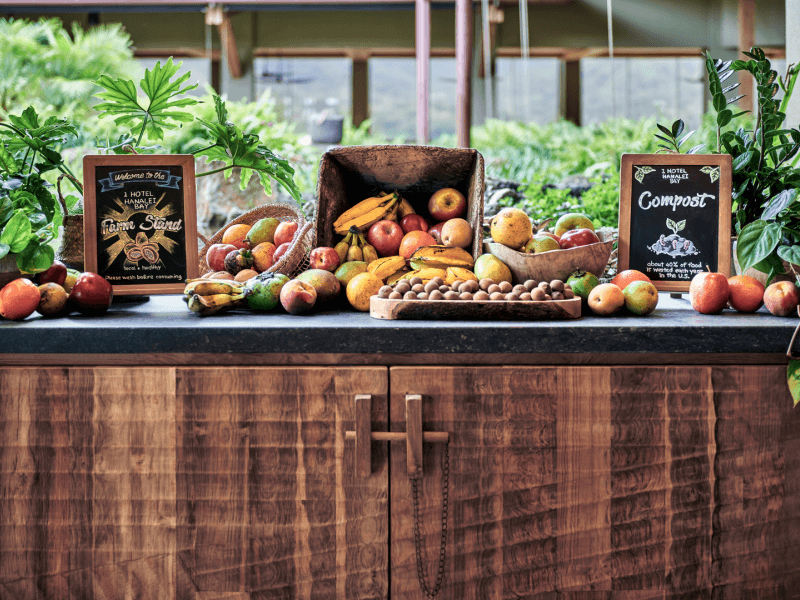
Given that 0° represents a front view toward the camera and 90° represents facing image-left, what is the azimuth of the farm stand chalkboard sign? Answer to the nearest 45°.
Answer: approximately 0°

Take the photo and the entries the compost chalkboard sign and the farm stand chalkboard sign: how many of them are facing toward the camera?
2

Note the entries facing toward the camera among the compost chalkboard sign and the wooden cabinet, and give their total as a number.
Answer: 2

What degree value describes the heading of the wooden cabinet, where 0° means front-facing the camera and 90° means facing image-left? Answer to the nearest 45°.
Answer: approximately 0°
